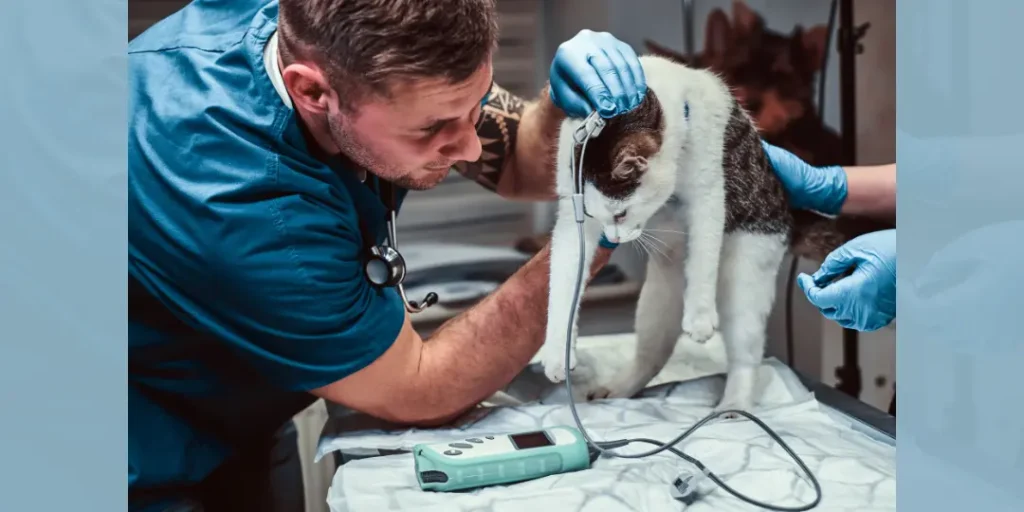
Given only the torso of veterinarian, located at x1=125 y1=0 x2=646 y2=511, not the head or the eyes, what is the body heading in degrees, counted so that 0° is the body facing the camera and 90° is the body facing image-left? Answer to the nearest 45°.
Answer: approximately 270°

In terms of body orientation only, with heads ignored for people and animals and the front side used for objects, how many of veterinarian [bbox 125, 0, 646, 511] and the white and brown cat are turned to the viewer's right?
1

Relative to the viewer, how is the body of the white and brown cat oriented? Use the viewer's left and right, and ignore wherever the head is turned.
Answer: facing the viewer and to the left of the viewer
